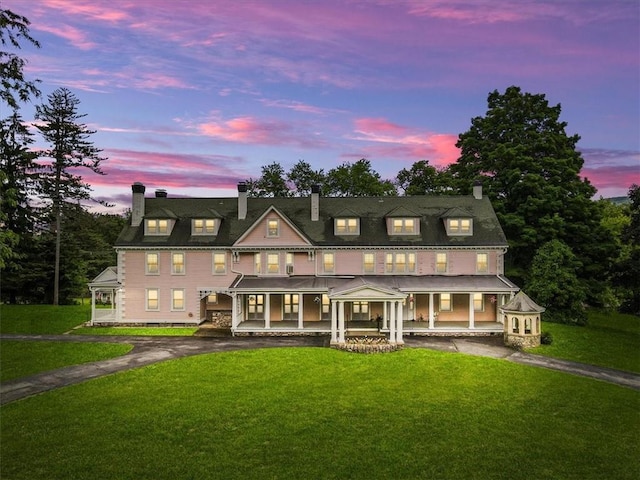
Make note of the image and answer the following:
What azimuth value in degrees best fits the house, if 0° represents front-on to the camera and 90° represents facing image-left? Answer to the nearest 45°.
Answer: approximately 0°

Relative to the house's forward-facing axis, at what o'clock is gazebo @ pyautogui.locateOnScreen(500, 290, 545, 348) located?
The gazebo is roughly at 10 o'clock from the house.
